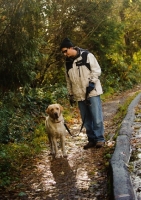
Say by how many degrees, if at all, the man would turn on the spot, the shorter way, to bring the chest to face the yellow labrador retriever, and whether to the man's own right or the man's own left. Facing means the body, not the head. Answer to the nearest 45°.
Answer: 0° — they already face it

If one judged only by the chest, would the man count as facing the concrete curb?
no

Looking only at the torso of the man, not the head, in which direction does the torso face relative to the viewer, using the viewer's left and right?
facing the viewer and to the left of the viewer

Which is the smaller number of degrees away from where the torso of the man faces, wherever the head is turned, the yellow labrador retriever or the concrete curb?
the yellow labrador retriever
